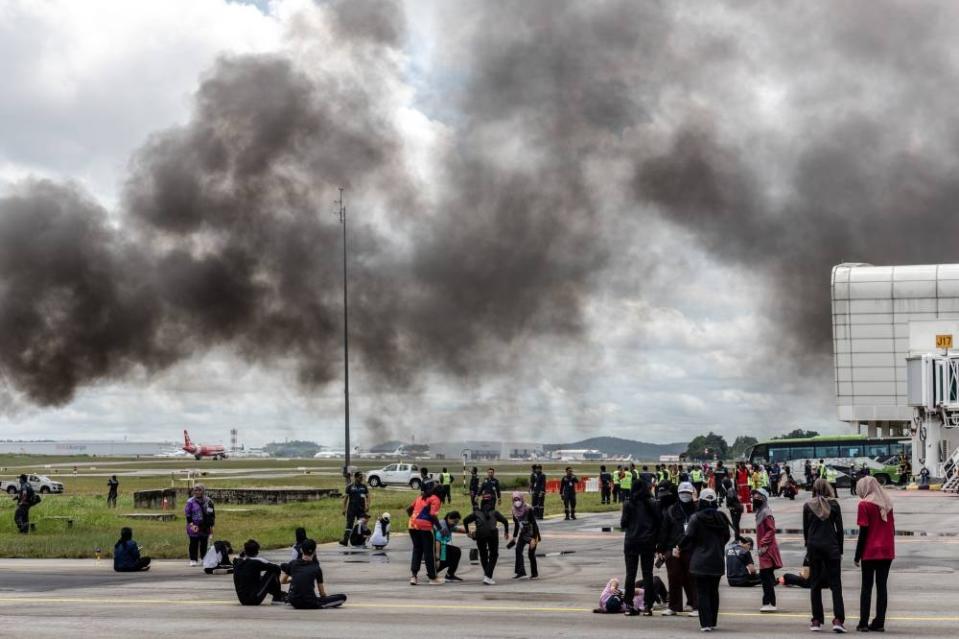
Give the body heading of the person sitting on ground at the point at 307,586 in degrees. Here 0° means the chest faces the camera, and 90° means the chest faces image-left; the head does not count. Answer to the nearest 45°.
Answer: approximately 225°

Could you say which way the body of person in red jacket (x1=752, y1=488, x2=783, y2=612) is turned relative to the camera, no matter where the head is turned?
to the viewer's left

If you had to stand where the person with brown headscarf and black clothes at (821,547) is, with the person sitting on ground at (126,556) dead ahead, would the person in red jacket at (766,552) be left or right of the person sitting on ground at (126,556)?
right

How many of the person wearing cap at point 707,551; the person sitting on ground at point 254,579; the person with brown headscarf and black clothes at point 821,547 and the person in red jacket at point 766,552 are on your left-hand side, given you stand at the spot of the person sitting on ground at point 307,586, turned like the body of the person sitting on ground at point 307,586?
1

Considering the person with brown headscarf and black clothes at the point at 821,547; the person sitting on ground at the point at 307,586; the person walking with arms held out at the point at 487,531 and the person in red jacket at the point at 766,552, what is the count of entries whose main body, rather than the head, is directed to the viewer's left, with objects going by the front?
1

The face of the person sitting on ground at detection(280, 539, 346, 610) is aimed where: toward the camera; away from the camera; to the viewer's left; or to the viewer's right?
away from the camera

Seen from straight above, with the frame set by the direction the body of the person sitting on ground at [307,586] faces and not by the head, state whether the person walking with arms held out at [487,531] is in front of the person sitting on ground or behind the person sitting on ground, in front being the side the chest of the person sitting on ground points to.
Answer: in front

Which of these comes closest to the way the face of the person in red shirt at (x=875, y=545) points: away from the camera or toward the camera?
away from the camera

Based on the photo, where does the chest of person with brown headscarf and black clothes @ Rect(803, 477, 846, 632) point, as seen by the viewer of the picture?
away from the camera

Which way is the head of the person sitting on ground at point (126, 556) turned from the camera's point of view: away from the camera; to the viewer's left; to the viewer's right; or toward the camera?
away from the camera
